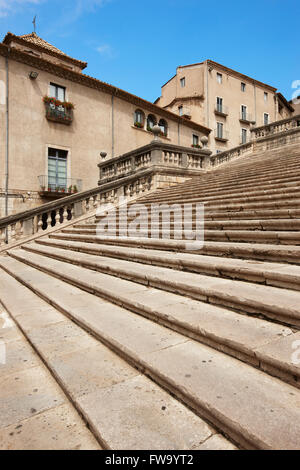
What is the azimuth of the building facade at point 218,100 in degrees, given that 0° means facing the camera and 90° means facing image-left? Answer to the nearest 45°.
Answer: approximately 315°

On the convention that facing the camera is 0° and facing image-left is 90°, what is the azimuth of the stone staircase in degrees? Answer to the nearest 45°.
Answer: approximately 45°

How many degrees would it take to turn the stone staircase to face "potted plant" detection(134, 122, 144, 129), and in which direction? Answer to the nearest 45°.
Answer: approximately 135° to its right

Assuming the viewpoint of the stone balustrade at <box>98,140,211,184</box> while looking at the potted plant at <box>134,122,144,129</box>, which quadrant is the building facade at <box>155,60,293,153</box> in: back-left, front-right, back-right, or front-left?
front-right

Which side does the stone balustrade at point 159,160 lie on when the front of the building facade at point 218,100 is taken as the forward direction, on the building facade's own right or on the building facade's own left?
on the building facade's own right

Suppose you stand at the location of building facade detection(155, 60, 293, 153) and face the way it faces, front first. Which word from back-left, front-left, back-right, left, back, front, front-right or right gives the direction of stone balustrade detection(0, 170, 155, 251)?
front-right

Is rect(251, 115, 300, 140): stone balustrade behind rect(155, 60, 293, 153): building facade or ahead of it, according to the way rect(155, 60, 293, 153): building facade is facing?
ahead

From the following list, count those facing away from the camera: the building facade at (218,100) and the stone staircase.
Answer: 0
